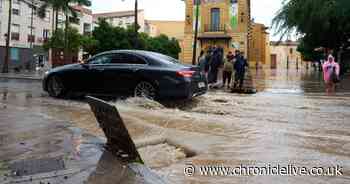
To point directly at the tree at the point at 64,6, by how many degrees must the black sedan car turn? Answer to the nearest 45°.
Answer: approximately 45° to its right

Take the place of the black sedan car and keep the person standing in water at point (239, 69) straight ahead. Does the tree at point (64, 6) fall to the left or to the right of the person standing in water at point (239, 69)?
left

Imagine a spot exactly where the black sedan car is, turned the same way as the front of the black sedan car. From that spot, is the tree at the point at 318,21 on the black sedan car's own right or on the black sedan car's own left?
on the black sedan car's own right

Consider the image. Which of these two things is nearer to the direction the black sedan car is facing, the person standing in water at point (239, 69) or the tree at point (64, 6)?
the tree

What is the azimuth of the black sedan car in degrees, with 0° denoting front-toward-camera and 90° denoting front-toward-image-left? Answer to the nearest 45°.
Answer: approximately 135°

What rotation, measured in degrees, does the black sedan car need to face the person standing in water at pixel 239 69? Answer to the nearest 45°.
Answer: approximately 90° to its right
